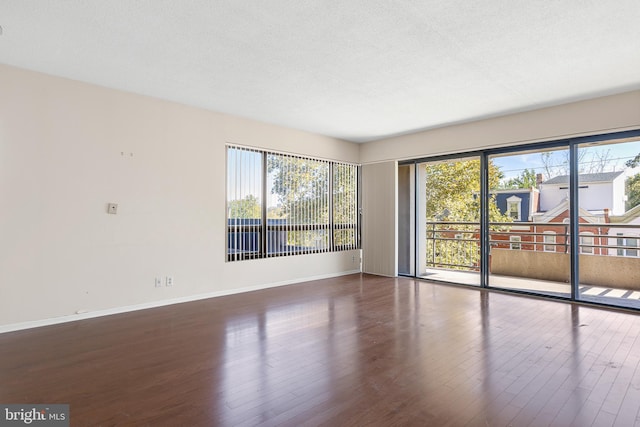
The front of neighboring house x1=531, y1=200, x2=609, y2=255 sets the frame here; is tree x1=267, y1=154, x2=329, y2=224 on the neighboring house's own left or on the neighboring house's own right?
on the neighboring house's own right

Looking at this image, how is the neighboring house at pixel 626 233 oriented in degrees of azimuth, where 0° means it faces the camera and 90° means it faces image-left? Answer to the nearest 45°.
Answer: approximately 0°

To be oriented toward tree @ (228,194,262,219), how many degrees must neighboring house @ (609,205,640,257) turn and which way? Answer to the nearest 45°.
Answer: approximately 45° to its right

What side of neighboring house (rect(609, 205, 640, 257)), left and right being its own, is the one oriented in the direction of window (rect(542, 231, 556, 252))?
right

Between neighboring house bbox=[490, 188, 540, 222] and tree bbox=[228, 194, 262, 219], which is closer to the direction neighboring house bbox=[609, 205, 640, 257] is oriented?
the tree

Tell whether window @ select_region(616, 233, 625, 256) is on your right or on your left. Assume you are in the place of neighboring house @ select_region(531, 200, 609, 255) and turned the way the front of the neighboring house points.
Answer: on your left

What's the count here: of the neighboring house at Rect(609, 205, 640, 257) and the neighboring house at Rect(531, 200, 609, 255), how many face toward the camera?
2
